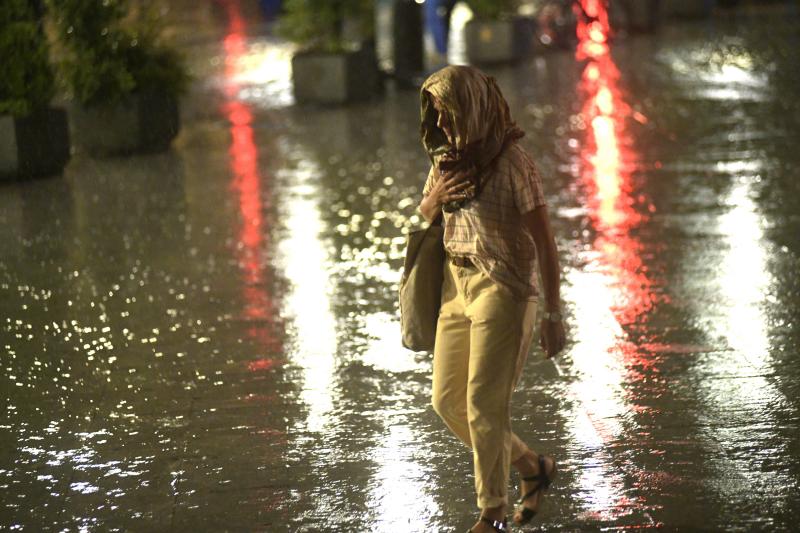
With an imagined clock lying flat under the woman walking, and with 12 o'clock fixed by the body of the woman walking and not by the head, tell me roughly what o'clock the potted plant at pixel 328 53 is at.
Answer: The potted plant is roughly at 4 o'clock from the woman walking.

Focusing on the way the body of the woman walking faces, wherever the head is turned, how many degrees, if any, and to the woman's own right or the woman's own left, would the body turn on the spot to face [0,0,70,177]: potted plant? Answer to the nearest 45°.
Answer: approximately 90° to the woman's own right

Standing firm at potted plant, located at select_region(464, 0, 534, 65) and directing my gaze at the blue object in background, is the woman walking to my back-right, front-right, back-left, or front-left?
back-left

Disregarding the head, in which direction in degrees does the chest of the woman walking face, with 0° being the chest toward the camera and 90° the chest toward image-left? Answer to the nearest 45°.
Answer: approximately 45°

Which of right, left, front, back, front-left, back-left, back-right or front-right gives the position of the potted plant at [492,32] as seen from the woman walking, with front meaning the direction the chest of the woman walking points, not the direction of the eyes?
back-right

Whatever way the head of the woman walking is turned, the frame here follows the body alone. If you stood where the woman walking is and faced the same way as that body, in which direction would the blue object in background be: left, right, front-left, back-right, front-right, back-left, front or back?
back-right

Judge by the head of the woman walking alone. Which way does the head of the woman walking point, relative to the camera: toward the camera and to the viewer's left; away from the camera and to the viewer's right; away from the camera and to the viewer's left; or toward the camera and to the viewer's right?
toward the camera and to the viewer's left

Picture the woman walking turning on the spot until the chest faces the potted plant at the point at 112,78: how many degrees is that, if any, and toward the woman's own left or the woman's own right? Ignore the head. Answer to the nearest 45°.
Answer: approximately 90° to the woman's own right
